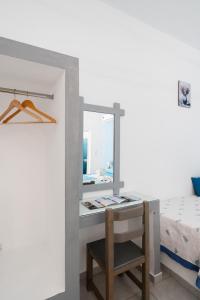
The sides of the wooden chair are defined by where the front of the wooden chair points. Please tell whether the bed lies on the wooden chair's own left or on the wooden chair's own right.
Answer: on the wooden chair's own right

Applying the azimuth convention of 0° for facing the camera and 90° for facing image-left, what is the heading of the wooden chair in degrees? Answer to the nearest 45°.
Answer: approximately 135°

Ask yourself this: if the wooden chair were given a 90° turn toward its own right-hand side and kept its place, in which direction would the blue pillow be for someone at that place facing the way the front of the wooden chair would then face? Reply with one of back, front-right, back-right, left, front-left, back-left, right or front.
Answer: front

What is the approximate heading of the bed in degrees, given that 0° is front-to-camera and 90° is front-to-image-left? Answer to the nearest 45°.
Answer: approximately 45°
